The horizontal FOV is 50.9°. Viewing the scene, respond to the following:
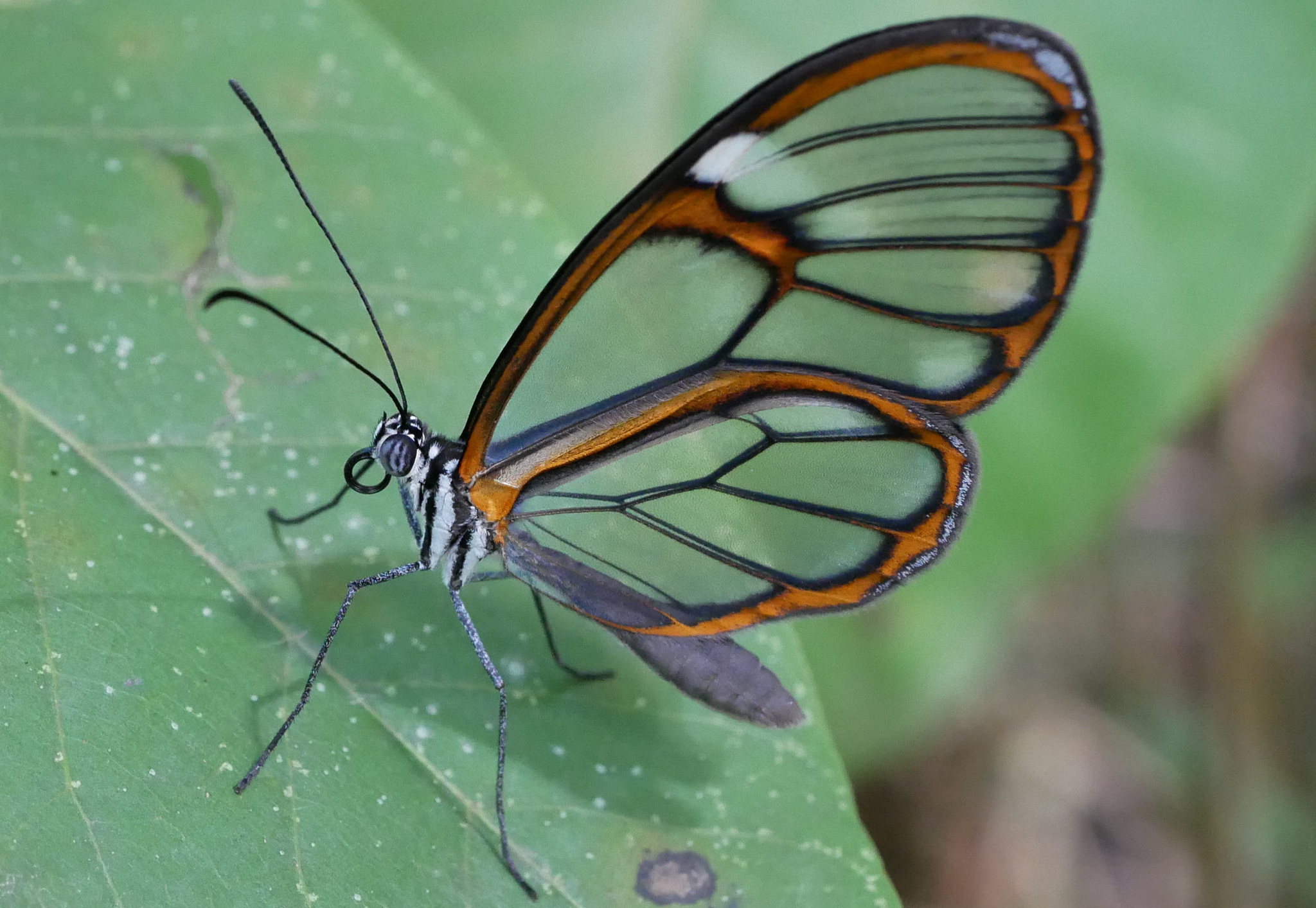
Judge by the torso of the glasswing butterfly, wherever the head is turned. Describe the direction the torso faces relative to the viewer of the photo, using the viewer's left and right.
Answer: facing to the left of the viewer
